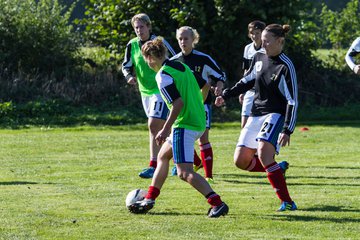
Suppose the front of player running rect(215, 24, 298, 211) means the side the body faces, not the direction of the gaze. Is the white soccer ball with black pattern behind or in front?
in front

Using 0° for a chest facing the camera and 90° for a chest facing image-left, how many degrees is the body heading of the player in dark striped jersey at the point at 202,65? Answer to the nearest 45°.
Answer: approximately 45°

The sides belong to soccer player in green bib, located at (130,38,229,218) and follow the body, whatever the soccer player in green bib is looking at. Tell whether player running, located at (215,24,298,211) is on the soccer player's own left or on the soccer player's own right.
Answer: on the soccer player's own right

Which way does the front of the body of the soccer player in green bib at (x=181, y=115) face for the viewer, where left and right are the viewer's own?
facing away from the viewer and to the left of the viewer

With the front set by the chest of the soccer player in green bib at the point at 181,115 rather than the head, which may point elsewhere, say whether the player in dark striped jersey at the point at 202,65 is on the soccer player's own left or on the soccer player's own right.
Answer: on the soccer player's own right

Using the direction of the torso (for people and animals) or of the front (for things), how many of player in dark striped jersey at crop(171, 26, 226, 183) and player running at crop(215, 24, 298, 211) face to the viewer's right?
0
